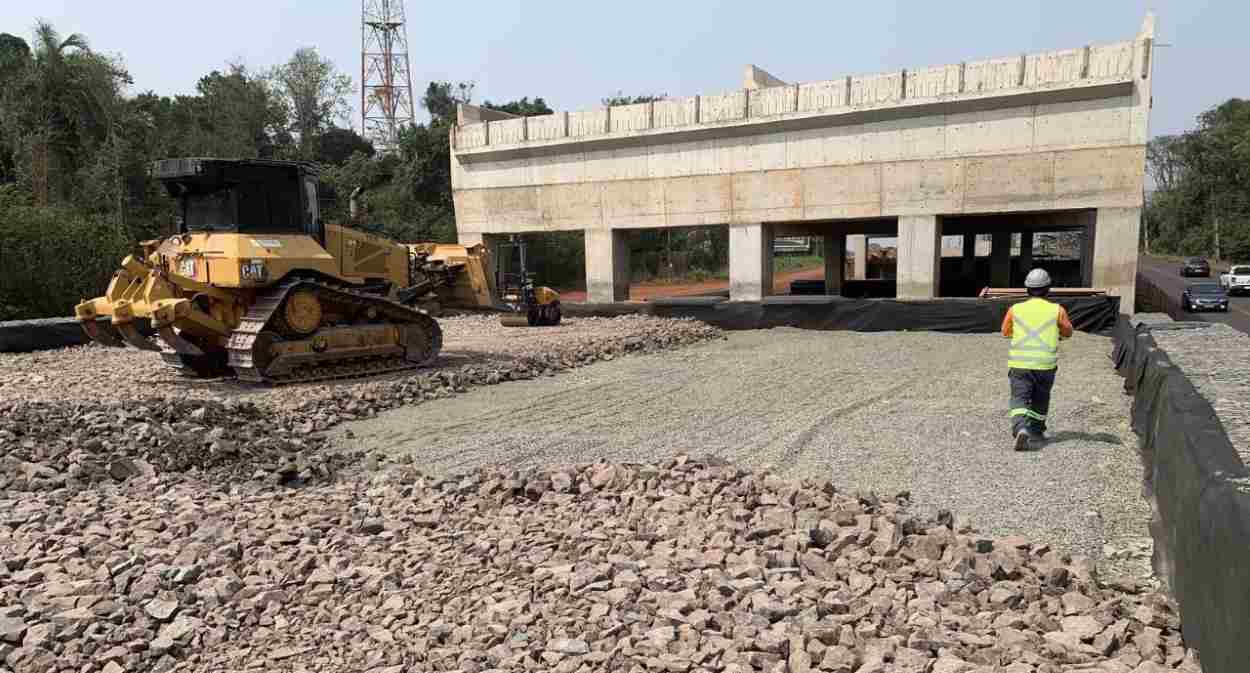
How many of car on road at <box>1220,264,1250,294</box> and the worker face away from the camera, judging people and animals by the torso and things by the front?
1

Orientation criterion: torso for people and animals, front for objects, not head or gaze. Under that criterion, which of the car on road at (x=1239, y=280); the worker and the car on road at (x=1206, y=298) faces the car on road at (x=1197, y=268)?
the worker

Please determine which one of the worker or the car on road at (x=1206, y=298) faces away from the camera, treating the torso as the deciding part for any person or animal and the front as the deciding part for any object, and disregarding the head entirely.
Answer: the worker

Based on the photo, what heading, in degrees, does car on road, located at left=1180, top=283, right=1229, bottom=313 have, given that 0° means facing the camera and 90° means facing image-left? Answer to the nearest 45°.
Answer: approximately 0°

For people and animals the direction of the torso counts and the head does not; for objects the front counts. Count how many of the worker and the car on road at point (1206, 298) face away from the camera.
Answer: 1

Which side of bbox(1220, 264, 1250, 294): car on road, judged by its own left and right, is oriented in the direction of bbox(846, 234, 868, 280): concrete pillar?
right

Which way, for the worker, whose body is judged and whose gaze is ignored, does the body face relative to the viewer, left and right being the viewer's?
facing away from the viewer

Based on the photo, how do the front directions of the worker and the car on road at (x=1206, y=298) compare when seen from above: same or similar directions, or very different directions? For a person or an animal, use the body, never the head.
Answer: very different directions

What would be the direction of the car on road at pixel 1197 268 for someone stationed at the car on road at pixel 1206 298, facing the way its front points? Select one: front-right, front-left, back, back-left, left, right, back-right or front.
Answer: back
